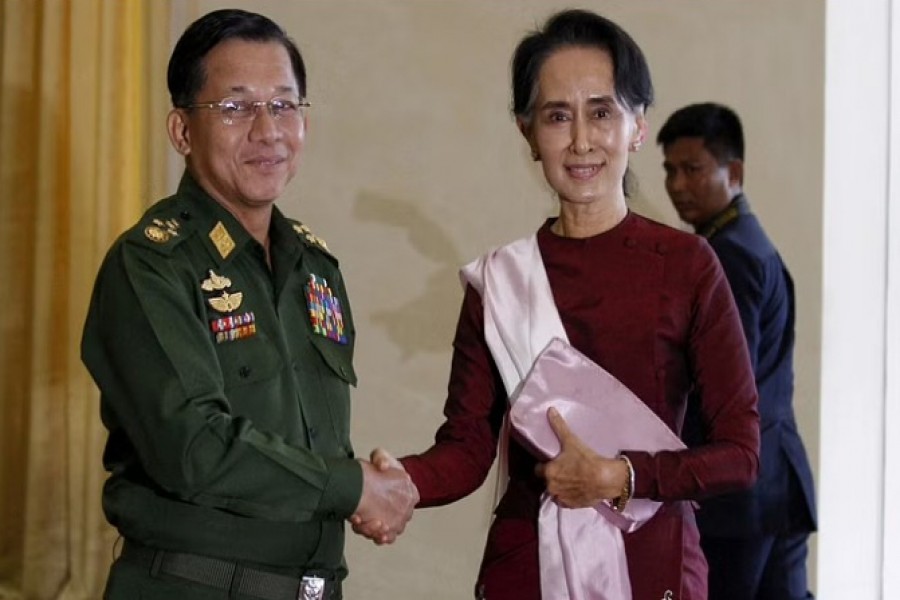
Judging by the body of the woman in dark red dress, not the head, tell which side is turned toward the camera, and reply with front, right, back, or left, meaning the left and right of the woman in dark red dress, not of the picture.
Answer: front

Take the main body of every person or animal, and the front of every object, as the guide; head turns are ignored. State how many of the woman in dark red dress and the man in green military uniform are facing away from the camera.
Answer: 0

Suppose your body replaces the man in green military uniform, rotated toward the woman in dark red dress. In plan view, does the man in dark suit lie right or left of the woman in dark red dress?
left

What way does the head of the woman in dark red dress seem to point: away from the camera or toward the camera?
toward the camera

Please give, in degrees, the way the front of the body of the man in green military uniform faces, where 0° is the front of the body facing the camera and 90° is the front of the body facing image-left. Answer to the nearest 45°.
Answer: approximately 315°

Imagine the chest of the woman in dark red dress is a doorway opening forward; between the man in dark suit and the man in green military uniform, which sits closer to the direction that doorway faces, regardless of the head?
the man in green military uniform

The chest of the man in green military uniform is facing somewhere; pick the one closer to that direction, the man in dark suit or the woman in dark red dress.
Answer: the woman in dark red dress

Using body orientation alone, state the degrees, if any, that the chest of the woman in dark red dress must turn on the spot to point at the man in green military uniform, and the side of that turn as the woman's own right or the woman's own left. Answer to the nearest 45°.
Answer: approximately 90° to the woman's own right

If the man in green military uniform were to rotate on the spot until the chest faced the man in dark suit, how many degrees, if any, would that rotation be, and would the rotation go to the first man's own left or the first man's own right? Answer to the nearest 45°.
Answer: approximately 90° to the first man's own left
